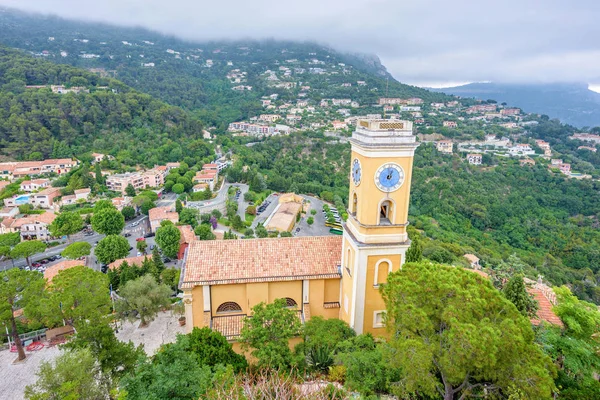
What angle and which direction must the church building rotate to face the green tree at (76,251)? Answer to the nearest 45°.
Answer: approximately 45° to its right

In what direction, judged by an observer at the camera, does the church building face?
facing to the left of the viewer

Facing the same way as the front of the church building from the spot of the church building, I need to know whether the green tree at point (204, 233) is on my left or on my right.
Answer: on my right

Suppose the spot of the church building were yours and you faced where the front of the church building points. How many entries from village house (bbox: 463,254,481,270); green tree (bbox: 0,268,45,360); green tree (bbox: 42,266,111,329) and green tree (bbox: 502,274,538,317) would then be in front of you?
2

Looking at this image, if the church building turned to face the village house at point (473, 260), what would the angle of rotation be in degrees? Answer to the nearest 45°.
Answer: approximately 135° to its right

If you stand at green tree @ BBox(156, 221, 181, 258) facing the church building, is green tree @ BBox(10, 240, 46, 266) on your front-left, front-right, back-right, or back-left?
back-right

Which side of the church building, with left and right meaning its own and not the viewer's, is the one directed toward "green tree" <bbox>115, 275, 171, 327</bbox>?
front

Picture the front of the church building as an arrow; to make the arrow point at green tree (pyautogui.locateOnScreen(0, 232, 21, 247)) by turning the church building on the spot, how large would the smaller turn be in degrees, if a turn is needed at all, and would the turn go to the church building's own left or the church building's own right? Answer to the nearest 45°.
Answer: approximately 45° to the church building's own right

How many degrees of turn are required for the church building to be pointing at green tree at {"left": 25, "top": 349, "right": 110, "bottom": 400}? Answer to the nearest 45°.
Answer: approximately 45° to its left
